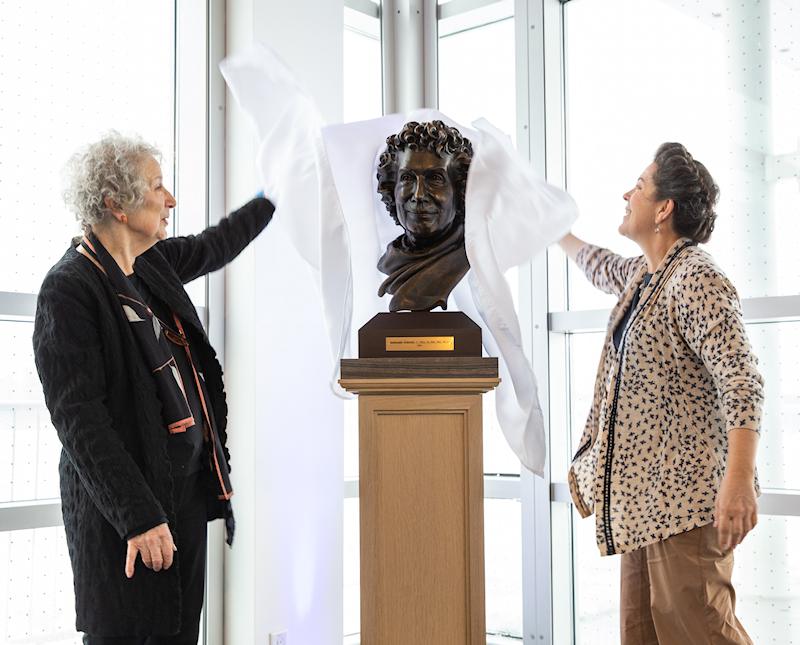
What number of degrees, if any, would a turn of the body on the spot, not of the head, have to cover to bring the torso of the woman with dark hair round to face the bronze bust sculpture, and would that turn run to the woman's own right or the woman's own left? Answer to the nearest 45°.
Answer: approximately 45° to the woman's own right

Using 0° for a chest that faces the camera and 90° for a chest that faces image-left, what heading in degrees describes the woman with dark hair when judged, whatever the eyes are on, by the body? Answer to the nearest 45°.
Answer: approximately 45°

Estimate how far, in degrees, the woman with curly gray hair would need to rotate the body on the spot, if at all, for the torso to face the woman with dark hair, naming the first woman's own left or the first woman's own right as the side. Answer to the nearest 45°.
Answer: approximately 45° to the first woman's own left

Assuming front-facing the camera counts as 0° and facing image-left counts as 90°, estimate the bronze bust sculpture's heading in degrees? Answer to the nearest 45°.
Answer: approximately 0°

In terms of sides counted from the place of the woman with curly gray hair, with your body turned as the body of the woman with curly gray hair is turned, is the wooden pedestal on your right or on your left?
on your left

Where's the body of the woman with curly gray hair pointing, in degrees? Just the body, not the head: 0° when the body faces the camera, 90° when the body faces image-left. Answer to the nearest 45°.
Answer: approximately 315°

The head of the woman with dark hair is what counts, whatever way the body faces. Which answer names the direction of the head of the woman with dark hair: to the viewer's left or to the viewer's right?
to the viewer's left

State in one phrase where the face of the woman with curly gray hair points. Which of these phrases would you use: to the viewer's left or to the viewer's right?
to the viewer's right

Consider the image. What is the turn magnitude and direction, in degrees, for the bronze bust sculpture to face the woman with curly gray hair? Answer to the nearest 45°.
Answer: approximately 45° to its right

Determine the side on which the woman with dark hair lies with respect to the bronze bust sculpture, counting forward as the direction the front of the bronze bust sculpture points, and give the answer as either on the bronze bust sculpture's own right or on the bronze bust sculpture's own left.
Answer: on the bronze bust sculpture's own left

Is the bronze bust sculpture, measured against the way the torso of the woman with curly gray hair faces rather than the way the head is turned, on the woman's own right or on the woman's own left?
on the woman's own left
